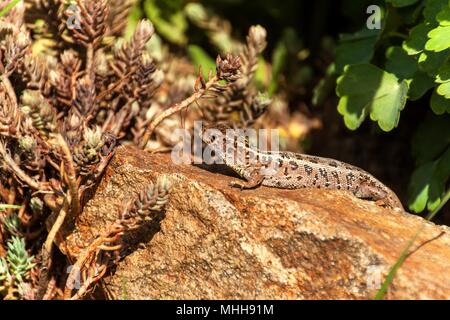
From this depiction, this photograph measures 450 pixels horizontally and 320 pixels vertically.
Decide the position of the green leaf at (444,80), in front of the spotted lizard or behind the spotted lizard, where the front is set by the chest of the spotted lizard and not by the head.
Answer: behind

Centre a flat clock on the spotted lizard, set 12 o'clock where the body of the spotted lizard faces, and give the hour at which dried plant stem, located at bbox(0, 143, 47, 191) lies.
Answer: The dried plant stem is roughly at 11 o'clock from the spotted lizard.

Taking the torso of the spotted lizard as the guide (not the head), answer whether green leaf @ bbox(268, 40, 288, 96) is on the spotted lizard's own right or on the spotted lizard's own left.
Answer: on the spotted lizard's own right

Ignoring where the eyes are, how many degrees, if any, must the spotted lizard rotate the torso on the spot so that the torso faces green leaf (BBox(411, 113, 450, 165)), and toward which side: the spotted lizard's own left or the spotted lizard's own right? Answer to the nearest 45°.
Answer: approximately 135° to the spotted lizard's own right

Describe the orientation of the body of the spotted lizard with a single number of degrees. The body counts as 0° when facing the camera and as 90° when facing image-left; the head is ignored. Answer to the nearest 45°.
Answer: approximately 90°

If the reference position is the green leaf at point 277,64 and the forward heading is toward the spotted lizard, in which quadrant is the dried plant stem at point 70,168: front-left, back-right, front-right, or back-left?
front-right

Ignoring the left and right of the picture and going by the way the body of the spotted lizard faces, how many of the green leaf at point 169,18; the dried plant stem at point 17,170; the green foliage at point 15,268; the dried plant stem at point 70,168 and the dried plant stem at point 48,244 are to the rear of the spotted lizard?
0

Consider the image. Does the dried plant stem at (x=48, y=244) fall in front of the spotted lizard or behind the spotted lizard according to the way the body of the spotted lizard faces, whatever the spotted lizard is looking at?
in front

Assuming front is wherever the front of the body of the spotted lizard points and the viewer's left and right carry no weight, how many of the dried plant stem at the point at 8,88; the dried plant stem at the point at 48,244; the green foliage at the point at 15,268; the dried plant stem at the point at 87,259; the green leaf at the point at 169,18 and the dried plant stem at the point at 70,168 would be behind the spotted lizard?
0

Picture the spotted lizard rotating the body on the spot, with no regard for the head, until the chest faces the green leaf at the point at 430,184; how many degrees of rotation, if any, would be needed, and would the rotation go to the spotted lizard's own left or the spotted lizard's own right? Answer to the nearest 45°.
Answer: approximately 180°

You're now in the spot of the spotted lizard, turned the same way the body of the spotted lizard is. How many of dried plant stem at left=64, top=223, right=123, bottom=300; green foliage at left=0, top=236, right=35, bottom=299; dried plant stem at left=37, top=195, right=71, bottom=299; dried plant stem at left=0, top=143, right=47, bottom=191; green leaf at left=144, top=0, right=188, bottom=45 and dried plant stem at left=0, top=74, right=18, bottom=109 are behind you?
0

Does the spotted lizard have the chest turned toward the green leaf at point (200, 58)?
no

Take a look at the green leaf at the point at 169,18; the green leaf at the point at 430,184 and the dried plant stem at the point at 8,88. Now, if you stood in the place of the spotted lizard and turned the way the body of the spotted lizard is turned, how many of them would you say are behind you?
1
